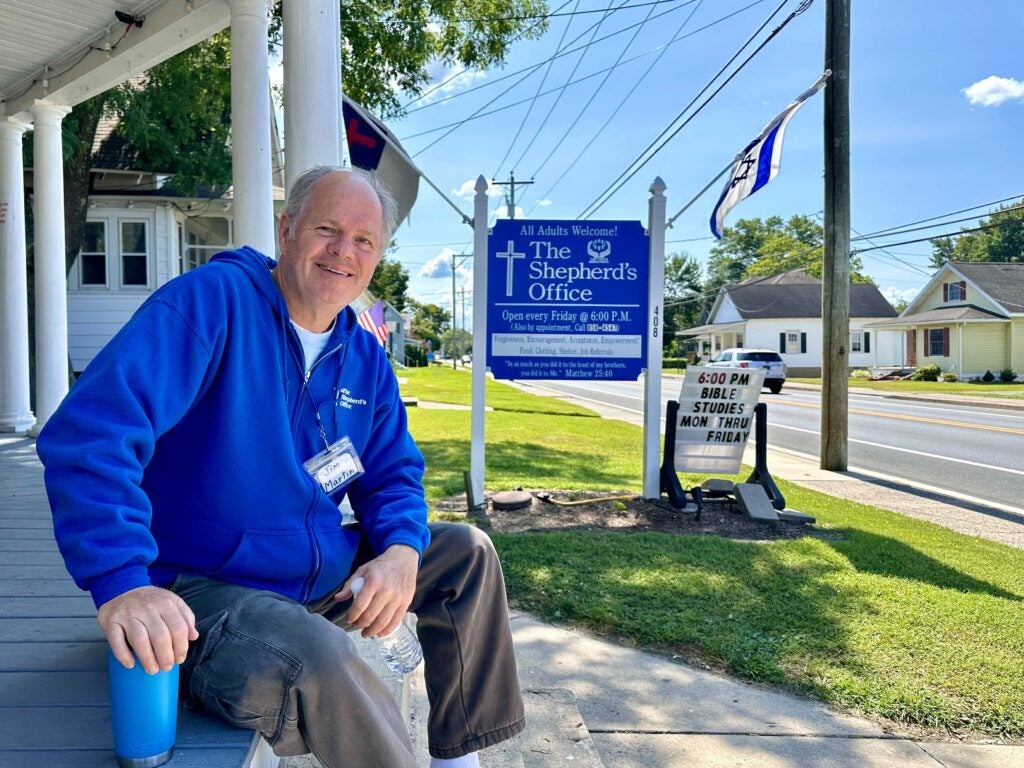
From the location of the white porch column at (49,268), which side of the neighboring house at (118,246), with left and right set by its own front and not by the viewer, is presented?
right

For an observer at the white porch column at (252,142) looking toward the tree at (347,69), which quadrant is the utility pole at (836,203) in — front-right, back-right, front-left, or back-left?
front-right

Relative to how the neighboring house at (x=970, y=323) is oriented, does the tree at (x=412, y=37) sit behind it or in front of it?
in front

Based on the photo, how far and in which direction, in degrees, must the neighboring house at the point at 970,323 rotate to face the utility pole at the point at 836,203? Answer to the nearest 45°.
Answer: approximately 45° to its left

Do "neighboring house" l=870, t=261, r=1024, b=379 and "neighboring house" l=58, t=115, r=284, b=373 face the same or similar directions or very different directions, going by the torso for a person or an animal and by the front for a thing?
very different directions

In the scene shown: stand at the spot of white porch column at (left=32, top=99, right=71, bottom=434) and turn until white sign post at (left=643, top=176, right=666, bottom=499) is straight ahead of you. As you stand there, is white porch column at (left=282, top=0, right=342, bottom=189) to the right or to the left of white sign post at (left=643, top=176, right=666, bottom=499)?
right

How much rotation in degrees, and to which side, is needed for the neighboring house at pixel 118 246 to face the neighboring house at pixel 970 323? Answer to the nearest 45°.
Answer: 0° — it already faces it

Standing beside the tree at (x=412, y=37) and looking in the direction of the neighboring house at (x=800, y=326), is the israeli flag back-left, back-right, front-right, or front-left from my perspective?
back-right

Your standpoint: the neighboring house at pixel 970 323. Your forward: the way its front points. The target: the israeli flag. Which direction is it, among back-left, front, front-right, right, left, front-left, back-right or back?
front-left

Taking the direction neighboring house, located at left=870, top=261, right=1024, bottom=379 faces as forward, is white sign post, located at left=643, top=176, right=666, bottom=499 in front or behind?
in front

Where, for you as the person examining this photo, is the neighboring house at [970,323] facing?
facing the viewer and to the left of the viewer

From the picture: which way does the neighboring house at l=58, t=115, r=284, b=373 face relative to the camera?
to the viewer's right
